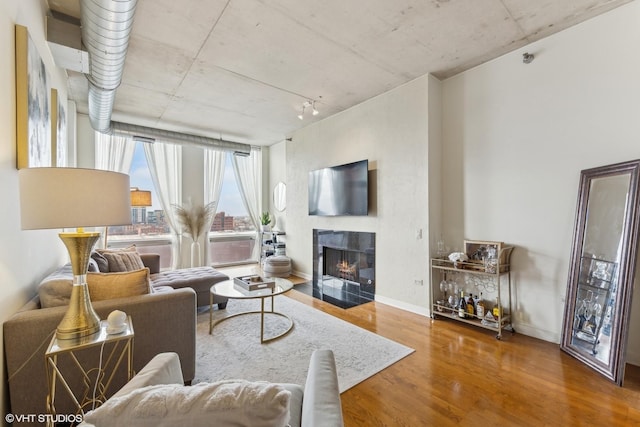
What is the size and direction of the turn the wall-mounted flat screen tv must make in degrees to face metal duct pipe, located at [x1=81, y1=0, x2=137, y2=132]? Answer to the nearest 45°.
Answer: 0° — it already faces it

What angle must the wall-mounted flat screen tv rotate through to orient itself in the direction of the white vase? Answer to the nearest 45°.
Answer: approximately 45° to its right

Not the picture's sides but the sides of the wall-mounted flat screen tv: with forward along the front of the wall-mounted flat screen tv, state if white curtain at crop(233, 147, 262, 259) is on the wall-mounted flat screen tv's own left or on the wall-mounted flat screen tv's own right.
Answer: on the wall-mounted flat screen tv's own right

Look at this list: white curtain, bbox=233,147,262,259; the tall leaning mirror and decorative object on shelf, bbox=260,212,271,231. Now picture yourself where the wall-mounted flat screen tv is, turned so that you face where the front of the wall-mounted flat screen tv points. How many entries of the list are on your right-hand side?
2

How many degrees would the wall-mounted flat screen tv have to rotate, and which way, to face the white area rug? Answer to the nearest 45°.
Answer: approximately 45° to its left

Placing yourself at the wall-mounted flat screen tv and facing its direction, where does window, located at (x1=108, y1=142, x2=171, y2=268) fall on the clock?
The window is roughly at 2 o'clock from the wall-mounted flat screen tv.

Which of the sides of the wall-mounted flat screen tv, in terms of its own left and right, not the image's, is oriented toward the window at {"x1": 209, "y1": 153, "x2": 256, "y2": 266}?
right

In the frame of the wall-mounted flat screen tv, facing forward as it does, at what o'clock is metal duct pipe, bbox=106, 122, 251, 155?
The metal duct pipe is roughly at 2 o'clock from the wall-mounted flat screen tv.

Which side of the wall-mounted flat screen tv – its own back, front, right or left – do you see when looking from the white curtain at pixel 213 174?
right

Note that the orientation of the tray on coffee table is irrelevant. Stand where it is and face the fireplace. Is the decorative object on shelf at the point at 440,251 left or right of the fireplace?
right

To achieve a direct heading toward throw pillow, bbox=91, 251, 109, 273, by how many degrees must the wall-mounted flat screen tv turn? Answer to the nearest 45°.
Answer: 0° — it already faces it

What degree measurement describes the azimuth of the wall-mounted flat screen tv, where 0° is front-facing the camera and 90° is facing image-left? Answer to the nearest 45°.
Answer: approximately 45°
